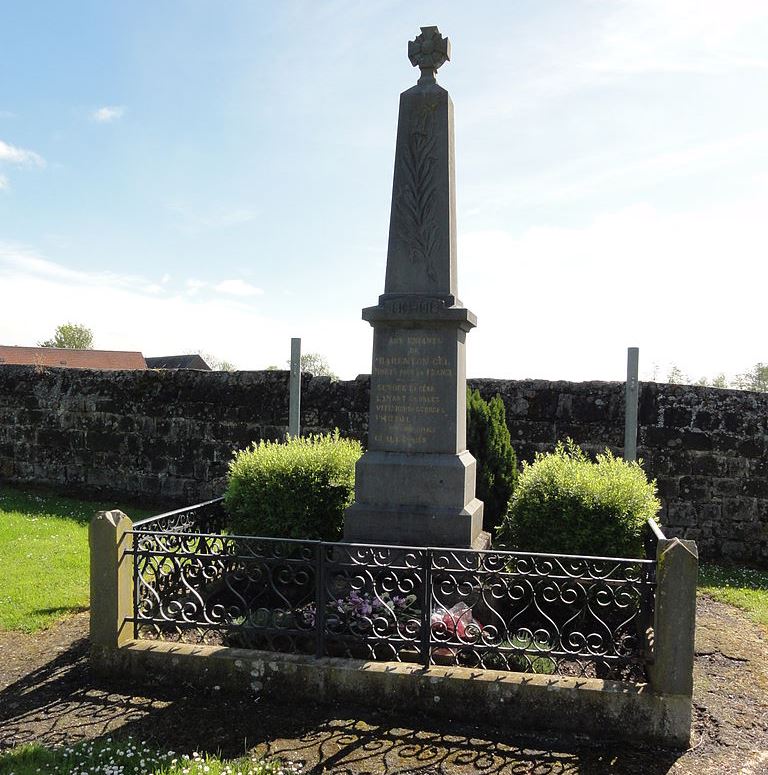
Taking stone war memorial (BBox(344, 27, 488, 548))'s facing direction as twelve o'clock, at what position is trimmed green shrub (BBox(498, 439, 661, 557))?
The trimmed green shrub is roughly at 9 o'clock from the stone war memorial.

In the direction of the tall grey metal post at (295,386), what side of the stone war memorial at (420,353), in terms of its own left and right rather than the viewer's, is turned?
back

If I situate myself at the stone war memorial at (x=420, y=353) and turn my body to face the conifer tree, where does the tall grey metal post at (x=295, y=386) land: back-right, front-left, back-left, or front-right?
front-left

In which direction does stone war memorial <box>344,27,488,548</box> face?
toward the camera

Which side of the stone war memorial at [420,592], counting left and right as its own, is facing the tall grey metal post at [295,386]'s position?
back

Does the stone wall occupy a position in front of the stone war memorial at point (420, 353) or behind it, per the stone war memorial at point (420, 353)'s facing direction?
behind
